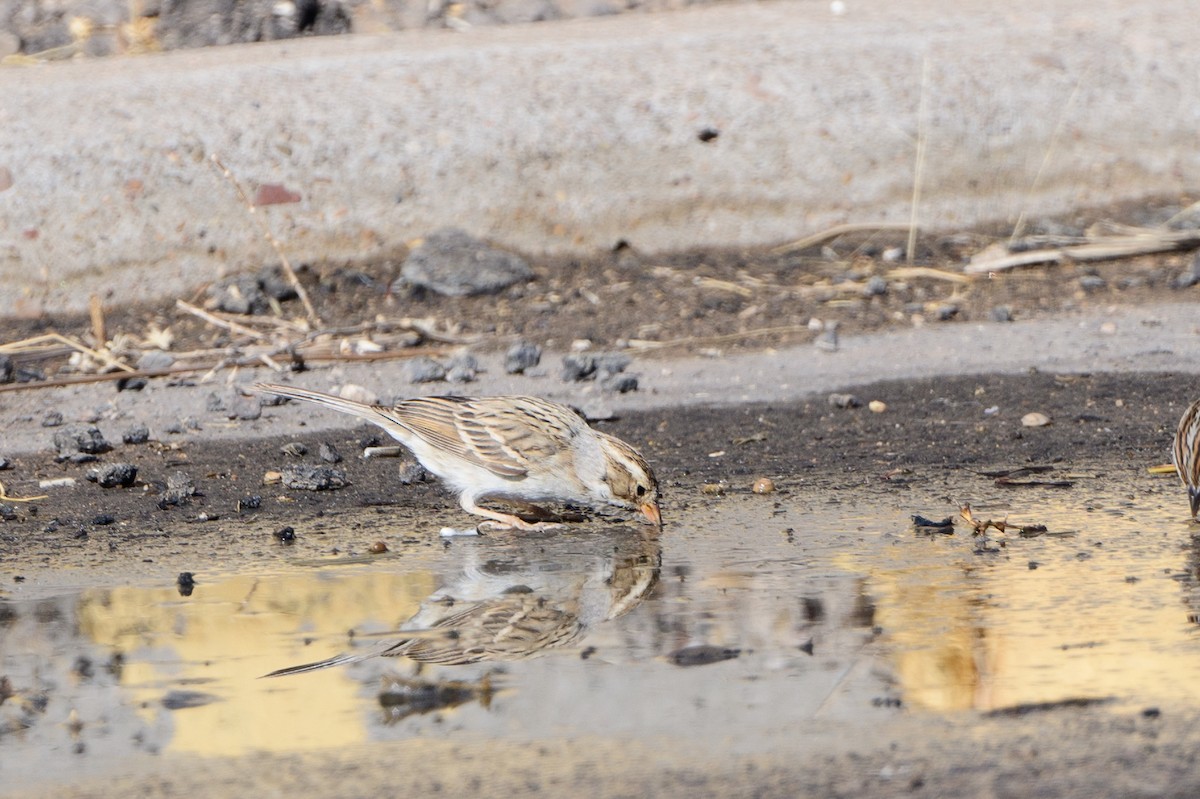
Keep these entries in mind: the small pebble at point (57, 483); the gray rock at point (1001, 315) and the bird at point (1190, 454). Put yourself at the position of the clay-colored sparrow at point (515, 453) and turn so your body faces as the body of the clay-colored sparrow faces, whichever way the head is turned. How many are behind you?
1

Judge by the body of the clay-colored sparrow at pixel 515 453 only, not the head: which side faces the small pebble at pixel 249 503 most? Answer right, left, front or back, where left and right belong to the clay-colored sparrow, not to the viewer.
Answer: back

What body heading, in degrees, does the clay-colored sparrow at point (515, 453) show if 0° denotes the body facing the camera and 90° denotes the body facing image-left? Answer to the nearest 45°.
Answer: approximately 270°

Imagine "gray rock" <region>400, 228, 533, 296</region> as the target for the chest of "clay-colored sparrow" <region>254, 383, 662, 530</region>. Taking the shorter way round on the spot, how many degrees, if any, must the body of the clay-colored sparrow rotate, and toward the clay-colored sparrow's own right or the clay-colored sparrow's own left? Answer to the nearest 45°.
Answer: approximately 90° to the clay-colored sparrow's own left

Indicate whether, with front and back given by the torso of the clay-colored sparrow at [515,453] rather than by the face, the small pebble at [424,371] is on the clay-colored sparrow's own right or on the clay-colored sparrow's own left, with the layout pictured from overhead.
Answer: on the clay-colored sparrow's own left

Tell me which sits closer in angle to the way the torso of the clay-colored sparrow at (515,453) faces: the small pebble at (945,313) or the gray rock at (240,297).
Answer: the small pebble

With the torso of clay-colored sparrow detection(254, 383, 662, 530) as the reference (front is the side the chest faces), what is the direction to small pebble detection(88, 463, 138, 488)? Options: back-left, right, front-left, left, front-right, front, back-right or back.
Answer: back

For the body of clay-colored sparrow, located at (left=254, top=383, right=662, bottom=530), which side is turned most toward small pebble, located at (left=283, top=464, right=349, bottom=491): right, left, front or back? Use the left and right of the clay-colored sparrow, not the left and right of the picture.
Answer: back

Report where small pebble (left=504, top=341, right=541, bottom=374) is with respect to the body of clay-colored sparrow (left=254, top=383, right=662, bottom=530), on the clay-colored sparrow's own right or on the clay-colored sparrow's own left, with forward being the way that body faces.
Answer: on the clay-colored sparrow's own left

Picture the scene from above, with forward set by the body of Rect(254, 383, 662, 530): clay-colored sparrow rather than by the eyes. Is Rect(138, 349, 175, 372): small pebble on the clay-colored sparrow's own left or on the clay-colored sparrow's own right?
on the clay-colored sparrow's own left

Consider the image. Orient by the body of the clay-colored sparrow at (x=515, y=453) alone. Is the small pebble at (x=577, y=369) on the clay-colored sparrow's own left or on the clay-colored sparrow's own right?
on the clay-colored sparrow's own left

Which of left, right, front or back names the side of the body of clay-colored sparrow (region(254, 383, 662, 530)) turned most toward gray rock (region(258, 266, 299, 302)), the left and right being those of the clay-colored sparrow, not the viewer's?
left

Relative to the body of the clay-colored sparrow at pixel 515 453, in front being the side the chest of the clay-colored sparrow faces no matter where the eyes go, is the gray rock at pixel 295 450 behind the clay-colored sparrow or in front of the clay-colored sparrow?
behind

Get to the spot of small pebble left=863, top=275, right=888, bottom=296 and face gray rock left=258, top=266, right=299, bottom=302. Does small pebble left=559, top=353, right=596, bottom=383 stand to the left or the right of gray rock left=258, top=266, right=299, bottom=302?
left

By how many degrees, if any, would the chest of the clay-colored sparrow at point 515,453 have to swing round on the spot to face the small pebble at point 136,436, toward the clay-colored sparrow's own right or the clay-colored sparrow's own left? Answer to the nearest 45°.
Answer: approximately 135° to the clay-colored sparrow's own left

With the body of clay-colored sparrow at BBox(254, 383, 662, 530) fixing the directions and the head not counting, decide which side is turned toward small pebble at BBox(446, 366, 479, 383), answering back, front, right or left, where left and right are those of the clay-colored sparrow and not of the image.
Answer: left
